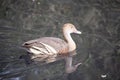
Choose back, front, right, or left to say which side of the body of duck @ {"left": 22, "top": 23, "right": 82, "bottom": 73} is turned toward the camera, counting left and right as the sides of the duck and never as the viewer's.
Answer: right
